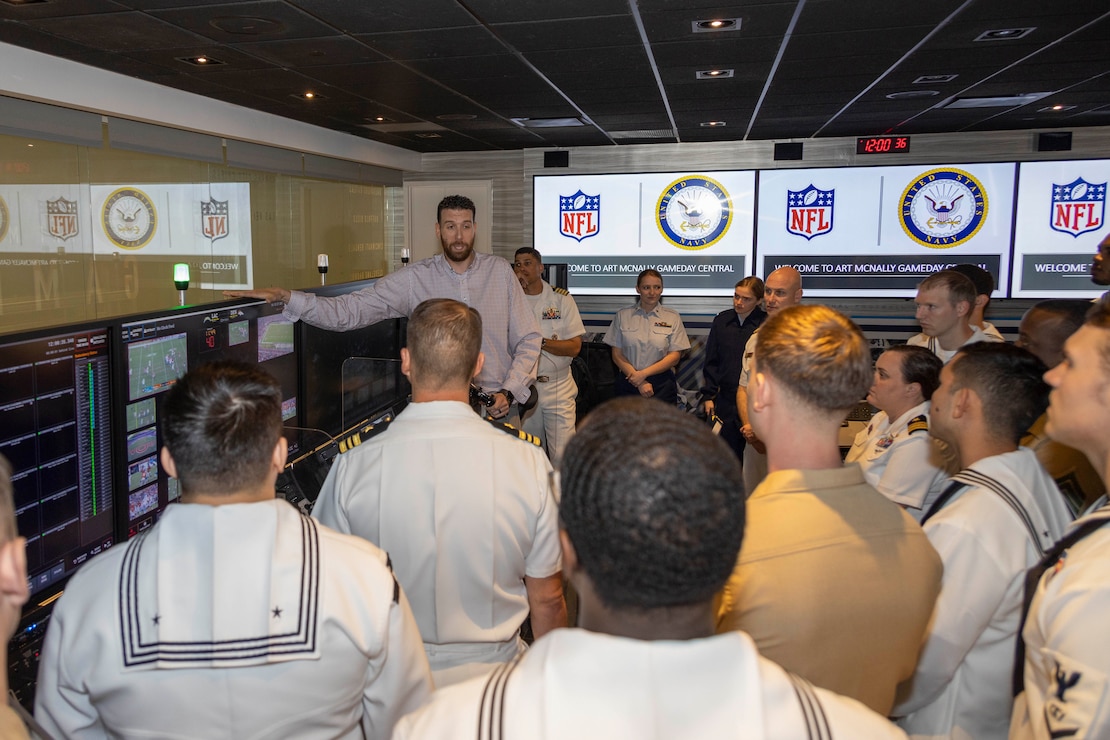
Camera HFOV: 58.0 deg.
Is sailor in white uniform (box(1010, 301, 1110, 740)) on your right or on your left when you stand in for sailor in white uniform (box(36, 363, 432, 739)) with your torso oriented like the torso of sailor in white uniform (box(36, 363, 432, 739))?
on your right

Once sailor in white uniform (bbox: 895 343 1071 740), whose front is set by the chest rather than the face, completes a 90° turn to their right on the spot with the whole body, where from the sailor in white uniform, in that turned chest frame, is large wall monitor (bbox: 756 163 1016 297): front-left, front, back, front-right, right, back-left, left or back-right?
front-left

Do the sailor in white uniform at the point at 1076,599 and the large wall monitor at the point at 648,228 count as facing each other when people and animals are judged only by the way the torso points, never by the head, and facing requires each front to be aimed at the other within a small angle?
no

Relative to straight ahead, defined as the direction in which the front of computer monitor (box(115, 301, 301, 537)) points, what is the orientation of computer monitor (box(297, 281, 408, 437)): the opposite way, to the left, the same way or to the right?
the same way

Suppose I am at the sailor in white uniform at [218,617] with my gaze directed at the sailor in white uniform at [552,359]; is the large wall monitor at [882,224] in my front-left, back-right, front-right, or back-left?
front-right

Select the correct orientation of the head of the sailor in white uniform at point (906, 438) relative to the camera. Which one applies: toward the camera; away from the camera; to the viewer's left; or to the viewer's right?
to the viewer's left

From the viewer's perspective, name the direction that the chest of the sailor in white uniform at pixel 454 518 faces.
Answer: away from the camera

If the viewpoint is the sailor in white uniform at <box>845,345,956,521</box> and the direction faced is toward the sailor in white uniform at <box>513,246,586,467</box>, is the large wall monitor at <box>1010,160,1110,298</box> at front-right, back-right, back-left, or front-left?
front-right

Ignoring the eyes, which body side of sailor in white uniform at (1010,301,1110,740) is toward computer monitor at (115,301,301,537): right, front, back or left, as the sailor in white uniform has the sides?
front

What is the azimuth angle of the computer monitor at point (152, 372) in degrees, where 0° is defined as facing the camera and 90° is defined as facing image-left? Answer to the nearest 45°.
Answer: approximately 315°

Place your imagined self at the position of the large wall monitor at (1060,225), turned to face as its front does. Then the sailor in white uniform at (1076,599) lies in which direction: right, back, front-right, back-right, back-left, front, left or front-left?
front

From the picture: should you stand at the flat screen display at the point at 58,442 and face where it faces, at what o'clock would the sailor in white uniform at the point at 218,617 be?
The sailor in white uniform is roughly at 1 o'clock from the flat screen display.

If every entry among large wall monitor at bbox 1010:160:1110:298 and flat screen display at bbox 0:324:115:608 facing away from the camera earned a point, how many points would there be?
0

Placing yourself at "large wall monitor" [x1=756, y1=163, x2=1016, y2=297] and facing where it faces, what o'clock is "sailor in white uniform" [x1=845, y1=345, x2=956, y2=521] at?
The sailor in white uniform is roughly at 12 o'clock from the large wall monitor.

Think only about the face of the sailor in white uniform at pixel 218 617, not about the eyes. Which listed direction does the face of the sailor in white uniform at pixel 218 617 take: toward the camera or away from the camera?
away from the camera

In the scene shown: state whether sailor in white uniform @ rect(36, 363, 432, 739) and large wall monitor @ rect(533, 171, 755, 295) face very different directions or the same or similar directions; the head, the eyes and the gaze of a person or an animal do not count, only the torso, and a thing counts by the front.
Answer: very different directions

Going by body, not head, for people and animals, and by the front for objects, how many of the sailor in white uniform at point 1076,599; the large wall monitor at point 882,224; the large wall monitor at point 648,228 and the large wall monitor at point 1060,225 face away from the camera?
0

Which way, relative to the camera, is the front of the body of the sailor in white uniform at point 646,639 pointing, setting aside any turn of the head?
away from the camera

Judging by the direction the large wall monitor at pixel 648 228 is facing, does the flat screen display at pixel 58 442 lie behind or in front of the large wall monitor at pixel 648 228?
in front

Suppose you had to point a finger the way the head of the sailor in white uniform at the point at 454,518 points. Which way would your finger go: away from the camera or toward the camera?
away from the camera

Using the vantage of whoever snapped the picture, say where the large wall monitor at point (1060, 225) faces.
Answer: facing the viewer
